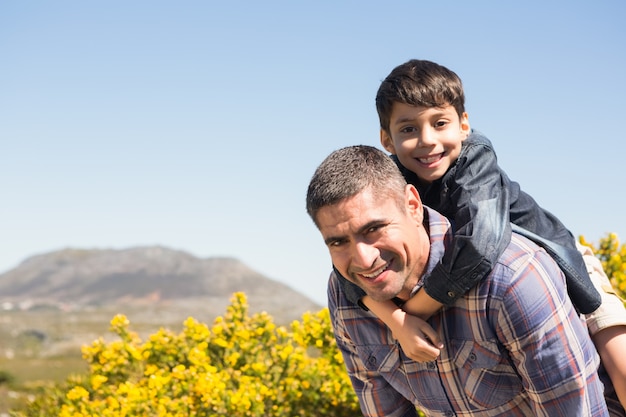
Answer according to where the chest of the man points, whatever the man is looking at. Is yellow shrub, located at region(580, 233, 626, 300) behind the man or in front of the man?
behind

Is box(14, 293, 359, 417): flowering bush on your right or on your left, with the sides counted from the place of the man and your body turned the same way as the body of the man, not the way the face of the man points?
on your right

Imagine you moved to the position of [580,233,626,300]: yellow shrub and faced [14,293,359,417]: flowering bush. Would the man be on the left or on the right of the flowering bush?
left

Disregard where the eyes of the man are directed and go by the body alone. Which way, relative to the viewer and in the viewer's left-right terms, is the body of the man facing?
facing the viewer and to the left of the viewer
